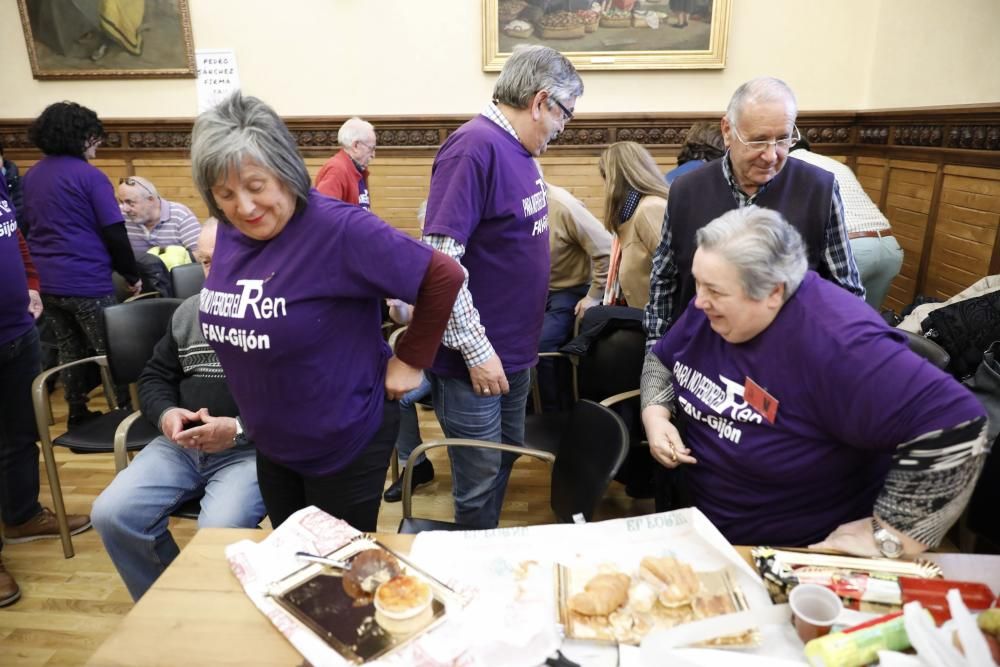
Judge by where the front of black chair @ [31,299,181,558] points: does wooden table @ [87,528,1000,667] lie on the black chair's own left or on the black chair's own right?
on the black chair's own left

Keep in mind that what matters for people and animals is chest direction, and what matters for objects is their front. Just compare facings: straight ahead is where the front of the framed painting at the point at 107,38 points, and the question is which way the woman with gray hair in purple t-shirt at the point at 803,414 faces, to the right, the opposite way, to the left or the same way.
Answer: to the right

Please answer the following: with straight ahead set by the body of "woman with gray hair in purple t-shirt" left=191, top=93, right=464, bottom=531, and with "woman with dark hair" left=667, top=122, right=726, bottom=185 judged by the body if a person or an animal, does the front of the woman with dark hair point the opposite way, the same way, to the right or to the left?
the opposite way

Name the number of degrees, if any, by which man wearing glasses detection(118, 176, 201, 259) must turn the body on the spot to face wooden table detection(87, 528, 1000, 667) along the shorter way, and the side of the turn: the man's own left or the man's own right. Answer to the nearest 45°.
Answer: approximately 45° to the man's own left

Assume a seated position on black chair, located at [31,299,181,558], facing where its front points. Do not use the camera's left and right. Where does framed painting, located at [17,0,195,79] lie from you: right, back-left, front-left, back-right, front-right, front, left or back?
back-right

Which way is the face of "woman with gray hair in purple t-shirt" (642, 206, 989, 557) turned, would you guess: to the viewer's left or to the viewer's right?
to the viewer's left

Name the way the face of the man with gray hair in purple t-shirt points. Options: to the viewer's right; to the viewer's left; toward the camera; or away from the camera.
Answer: to the viewer's right

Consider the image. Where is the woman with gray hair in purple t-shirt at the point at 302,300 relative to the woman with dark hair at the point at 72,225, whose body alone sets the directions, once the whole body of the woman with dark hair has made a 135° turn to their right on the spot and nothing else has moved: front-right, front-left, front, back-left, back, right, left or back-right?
front

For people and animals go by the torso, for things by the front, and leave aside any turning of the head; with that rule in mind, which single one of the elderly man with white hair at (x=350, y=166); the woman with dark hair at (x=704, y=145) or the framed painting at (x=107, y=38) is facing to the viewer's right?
the elderly man with white hair

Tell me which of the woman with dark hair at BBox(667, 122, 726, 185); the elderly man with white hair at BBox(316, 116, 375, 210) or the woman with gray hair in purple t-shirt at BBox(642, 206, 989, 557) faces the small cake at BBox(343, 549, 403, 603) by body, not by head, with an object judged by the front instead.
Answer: the woman with gray hair in purple t-shirt
